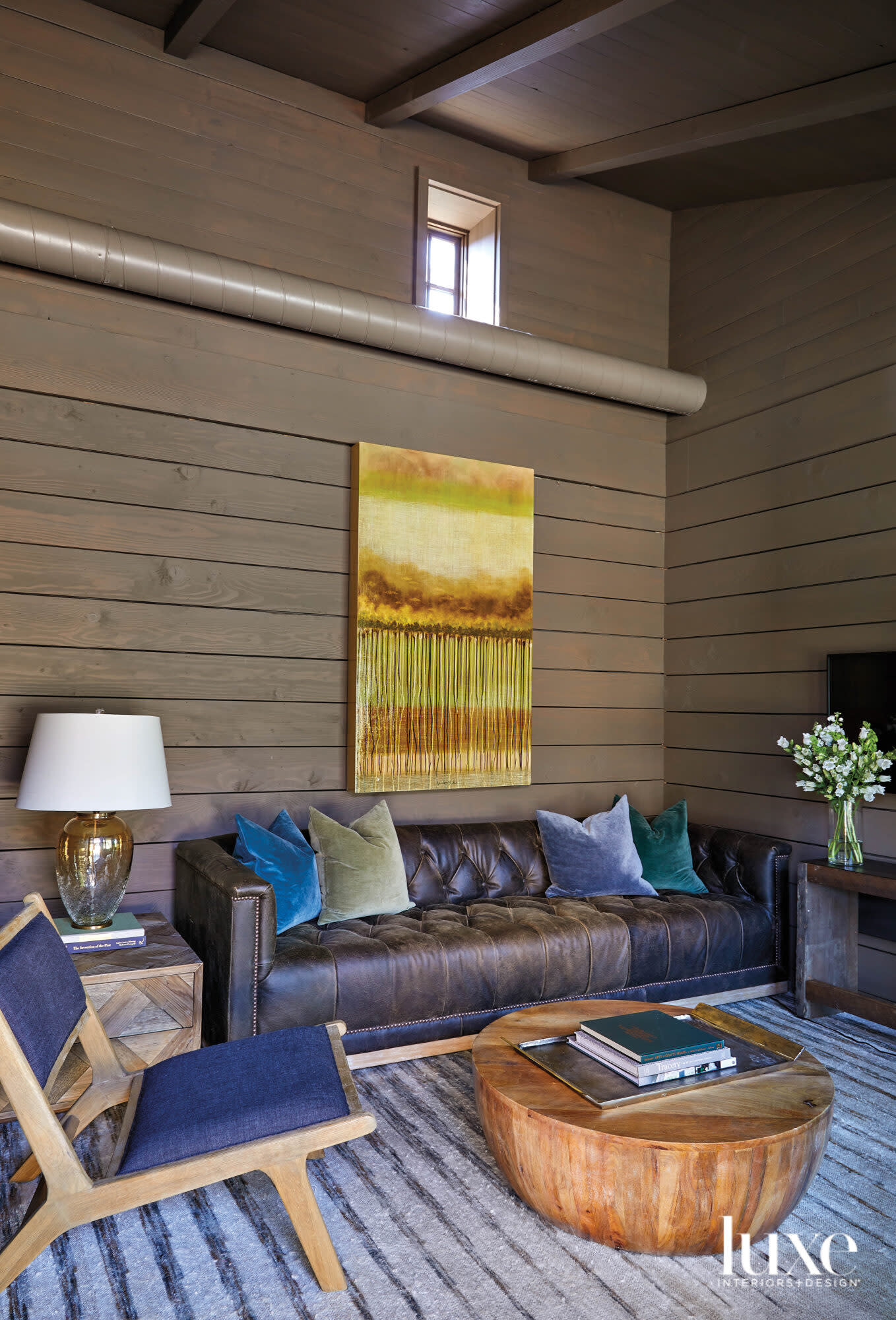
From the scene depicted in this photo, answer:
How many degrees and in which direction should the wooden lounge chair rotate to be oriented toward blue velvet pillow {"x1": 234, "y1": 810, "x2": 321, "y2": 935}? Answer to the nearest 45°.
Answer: approximately 90° to its left

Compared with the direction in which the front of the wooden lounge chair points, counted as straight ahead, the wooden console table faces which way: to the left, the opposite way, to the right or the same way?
the opposite way

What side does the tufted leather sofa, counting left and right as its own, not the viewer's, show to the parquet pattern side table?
right

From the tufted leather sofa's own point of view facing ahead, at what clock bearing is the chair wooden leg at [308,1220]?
The chair wooden leg is roughly at 2 o'clock from the tufted leather sofa.

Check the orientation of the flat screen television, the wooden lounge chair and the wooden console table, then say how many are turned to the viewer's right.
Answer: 1

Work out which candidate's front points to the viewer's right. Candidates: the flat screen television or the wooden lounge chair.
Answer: the wooden lounge chair

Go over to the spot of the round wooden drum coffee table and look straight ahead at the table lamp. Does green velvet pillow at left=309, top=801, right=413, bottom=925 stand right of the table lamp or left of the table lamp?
right

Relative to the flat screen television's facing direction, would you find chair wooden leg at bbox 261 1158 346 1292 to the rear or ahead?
ahead

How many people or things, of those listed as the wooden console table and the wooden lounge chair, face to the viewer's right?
1

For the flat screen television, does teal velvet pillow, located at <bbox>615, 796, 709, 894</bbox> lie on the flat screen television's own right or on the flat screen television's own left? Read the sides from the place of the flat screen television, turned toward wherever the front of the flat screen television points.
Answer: on the flat screen television's own right

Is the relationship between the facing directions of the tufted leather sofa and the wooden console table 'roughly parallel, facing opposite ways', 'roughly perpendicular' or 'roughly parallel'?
roughly perpendicular

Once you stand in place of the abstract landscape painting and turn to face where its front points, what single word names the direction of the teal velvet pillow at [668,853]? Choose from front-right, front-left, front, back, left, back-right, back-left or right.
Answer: front-left

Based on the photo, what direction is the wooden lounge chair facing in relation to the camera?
to the viewer's right

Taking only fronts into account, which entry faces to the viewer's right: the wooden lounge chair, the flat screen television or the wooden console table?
the wooden lounge chair

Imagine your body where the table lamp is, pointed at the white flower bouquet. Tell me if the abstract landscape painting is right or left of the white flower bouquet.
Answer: left
